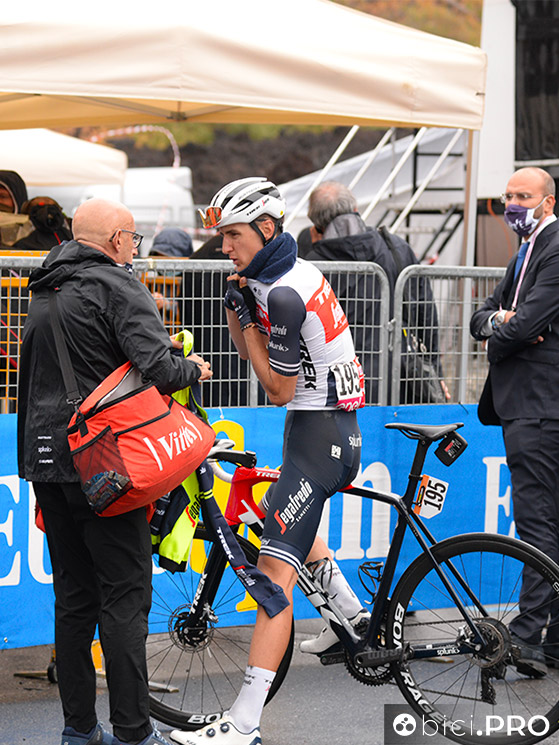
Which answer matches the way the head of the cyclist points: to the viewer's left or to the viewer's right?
to the viewer's left

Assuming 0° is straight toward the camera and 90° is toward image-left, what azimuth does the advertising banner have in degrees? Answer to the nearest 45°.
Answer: approximately 0°

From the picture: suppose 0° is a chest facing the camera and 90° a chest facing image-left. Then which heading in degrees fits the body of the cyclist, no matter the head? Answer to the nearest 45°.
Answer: approximately 90°

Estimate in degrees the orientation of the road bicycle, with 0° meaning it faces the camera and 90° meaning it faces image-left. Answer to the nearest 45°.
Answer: approximately 90°

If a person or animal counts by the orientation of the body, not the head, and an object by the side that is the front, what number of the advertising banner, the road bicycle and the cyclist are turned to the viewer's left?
2

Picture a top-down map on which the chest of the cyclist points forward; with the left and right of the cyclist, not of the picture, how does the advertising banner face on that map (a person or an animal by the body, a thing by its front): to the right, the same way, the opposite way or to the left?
to the left
